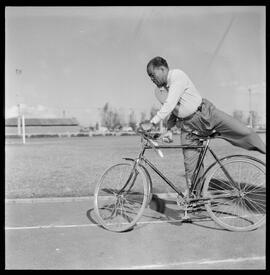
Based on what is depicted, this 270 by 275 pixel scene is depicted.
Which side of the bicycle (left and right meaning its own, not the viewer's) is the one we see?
left

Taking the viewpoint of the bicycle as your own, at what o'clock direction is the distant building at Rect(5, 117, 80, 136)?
The distant building is roughly at 2 o'clock from the bicycle.
